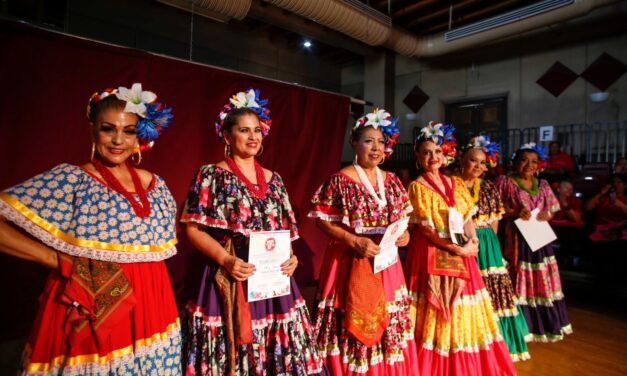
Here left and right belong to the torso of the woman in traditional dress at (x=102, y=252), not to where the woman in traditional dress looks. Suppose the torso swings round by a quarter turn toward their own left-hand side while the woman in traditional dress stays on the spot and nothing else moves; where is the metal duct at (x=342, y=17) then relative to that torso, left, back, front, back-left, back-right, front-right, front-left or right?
front

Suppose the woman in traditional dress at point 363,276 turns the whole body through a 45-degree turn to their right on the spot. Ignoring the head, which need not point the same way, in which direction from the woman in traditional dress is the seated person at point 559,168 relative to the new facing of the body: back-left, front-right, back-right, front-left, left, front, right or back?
back-left

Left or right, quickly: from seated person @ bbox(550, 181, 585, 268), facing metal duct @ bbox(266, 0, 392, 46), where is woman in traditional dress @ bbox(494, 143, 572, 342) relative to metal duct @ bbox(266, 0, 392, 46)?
left

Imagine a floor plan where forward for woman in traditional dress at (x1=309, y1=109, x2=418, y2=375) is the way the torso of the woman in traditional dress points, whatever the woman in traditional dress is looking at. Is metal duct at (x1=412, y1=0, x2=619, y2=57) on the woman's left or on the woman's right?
on the woman's left

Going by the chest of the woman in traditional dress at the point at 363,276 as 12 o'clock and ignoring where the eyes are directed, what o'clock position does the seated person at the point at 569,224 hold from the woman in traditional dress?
The seated person is roughly at 9 o'clock from the woman in traditional dress.

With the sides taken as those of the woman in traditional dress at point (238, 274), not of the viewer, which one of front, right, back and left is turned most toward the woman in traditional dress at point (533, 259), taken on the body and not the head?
left

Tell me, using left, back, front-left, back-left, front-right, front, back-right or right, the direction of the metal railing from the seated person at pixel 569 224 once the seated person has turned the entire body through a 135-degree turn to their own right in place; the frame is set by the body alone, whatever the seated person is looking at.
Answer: front

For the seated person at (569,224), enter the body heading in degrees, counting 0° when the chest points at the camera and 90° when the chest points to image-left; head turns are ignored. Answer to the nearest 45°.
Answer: approximately 45°

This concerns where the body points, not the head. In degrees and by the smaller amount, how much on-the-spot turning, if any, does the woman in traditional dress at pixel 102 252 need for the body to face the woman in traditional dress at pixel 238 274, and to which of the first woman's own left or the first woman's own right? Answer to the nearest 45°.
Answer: approximately 45° to the first woman's own left

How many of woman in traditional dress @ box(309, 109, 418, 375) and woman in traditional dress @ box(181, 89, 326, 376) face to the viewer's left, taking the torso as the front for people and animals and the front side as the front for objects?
0

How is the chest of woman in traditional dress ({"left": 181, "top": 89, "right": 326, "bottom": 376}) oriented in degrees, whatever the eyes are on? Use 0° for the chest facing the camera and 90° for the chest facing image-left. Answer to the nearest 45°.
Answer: approximately 315°

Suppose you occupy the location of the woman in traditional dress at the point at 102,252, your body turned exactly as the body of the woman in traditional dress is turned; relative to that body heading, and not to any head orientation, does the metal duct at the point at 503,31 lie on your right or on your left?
on your left
